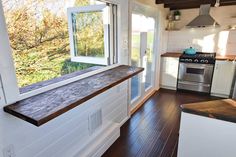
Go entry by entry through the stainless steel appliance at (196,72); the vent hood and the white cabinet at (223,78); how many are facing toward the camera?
3

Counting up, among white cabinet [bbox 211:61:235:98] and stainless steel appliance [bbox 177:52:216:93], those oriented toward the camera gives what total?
2

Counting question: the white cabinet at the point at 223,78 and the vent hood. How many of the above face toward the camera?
2

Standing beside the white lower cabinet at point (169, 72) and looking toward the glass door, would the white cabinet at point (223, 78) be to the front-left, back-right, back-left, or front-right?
back-left

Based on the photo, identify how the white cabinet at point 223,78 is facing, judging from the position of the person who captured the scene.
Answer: facing the viewer

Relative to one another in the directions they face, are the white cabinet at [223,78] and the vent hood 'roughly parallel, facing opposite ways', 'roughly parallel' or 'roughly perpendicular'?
roughly parallel

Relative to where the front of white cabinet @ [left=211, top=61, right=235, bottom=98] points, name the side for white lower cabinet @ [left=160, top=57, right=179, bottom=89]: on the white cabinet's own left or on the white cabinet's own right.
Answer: on the white cabinet's own right

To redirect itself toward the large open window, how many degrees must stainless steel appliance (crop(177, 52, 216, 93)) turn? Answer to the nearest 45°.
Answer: approximately 45° to its right

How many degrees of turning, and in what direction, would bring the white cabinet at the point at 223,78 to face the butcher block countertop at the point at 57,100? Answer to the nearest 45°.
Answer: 0° — it already faces it

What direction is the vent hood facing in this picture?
toward the camera

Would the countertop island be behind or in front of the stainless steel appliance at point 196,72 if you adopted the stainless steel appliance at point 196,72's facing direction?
in front
